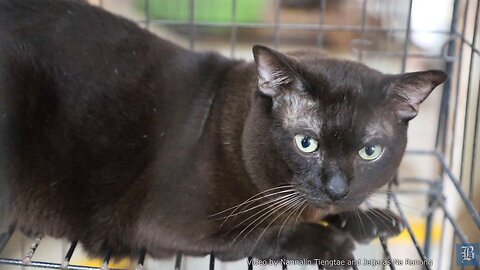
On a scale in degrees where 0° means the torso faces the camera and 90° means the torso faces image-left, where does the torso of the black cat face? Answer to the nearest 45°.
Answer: approximately 270°
